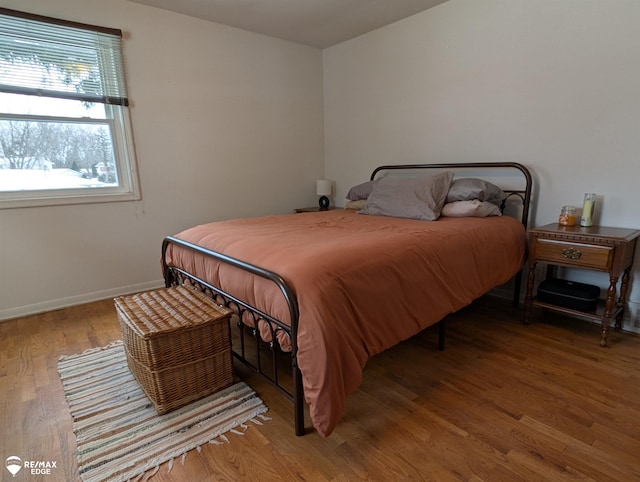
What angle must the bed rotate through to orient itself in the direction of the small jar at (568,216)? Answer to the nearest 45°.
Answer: approximately 180°

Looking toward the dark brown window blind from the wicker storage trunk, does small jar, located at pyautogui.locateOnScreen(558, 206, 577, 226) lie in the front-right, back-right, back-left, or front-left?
back-right

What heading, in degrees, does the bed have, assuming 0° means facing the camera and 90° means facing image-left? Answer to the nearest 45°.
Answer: approximately 45°

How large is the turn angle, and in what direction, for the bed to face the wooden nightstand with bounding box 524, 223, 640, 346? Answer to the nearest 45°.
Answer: approximately 135° to its left

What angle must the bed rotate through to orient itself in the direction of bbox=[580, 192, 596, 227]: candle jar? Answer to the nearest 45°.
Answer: approximately 180°

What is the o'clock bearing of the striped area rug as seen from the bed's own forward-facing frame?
The striped area rug is roughly at 1 o'clock from the bed.

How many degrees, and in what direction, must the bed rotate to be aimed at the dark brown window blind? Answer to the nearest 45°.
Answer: approximately 90° to its right

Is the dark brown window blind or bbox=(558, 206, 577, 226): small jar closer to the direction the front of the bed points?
the dark brown window blind

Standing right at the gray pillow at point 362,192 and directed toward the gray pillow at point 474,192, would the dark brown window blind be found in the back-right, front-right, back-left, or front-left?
back-right

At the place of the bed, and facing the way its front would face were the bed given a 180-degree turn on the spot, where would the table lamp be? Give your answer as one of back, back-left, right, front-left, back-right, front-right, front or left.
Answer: front-left
